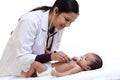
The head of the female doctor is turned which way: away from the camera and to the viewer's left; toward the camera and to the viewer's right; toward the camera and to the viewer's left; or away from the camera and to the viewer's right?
toward the camera and to the viewer's right

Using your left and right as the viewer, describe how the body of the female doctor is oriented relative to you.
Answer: facing the viewer and to the right of the viewer
